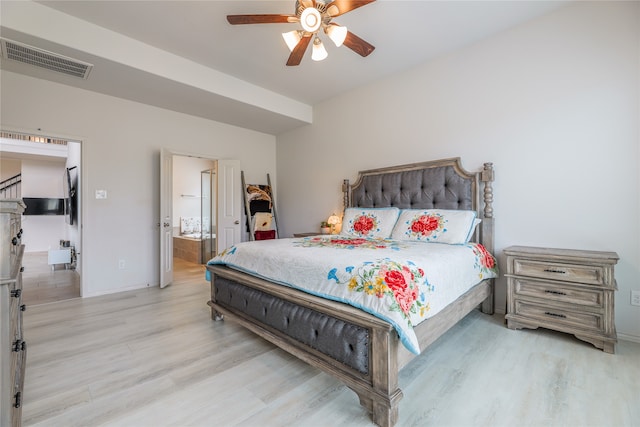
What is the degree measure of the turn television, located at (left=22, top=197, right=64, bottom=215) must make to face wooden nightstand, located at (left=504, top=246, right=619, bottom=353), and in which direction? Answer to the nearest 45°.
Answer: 0° — it already faces it

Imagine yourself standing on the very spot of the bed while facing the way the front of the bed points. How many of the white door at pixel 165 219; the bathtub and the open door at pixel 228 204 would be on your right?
3

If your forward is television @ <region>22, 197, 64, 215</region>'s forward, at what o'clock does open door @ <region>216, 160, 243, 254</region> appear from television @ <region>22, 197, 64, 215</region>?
The open door is roughly at 11 o'clock from the television.

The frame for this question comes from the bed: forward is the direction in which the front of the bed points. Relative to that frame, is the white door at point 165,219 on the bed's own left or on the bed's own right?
on the bed's own right

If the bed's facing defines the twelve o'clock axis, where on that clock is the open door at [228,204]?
The open door is roughly at 3 o'clock from the bed.

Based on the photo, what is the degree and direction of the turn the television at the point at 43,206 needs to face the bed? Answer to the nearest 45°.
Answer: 0° — it already faces it

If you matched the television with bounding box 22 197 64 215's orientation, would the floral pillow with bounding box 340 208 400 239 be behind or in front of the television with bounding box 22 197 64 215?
in front

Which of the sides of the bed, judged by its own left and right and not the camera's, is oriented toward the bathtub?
right
